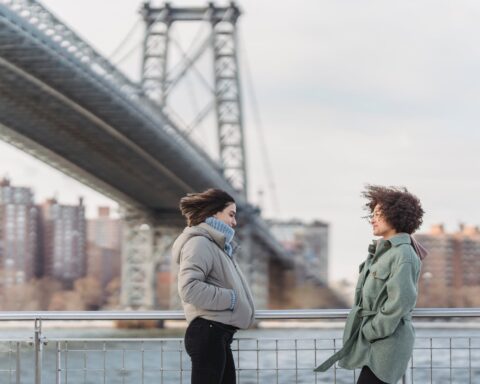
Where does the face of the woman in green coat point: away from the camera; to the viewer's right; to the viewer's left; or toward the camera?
to the viewer's left

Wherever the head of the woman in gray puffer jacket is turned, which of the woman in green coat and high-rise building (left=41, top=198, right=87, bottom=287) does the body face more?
the woman in green coat

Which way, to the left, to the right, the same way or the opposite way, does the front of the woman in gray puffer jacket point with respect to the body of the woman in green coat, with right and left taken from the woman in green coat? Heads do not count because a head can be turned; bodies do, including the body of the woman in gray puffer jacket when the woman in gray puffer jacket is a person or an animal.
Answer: the opposite way

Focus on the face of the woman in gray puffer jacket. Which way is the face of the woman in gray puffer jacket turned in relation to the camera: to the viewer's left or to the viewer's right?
to the viewer's right

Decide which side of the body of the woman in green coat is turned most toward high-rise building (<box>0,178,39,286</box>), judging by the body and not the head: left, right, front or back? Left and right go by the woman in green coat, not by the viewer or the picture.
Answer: right

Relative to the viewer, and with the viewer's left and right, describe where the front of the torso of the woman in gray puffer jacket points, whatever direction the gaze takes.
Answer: facing to the right of the viewer

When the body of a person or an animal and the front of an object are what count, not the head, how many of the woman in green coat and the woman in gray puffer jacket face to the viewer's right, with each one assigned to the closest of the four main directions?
1

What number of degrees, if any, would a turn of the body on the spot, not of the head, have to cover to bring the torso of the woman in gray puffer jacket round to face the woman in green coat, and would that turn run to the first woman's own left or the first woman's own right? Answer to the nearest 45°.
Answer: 0° — they already face them

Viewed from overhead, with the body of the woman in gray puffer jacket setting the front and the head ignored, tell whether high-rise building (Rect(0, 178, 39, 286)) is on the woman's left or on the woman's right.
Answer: on the woman's left

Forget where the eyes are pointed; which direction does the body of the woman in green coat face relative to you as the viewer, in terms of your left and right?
facing to the left of the viewer

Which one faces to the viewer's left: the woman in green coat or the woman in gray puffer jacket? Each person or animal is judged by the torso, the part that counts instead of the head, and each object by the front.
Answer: the woman in green coat
